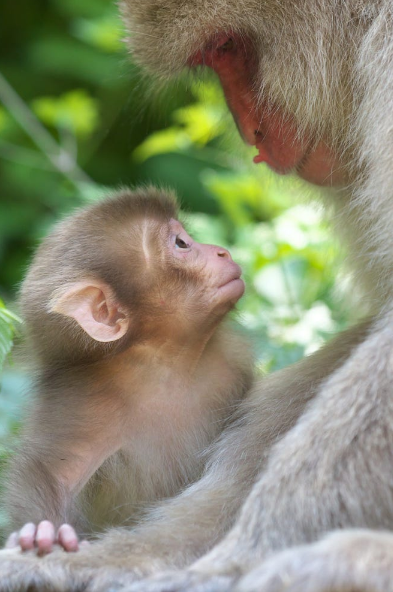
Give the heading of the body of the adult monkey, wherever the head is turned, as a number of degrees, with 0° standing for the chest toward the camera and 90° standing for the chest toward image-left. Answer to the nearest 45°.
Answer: approximately 90°
